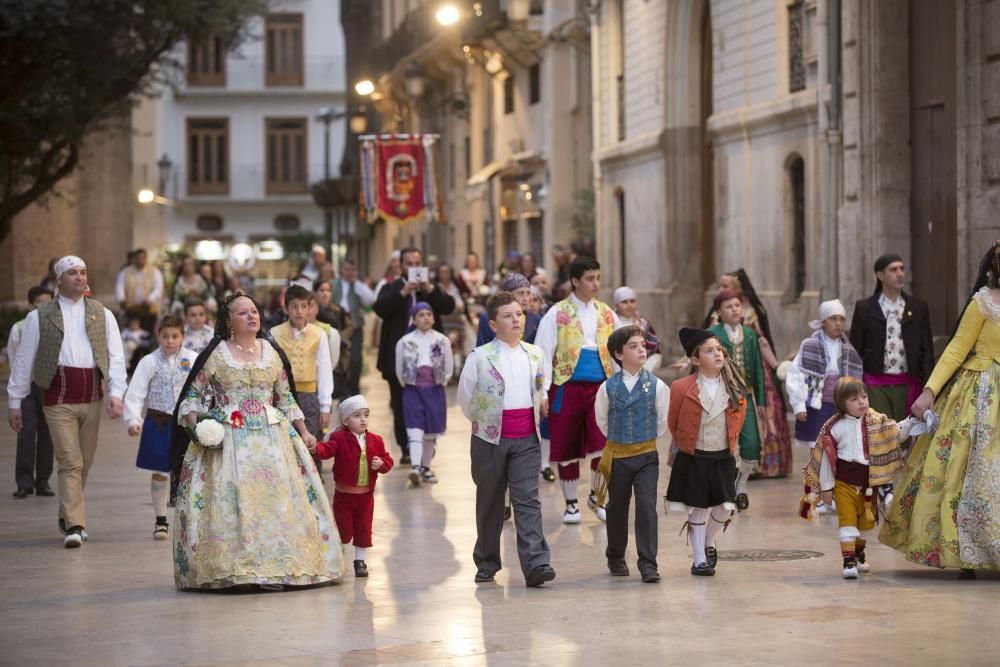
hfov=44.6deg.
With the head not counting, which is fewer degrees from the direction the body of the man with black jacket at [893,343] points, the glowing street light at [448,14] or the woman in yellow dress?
the woman in yellow dress

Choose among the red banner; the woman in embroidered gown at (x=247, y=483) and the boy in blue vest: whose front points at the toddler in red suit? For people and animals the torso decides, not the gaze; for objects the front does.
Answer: the red banner

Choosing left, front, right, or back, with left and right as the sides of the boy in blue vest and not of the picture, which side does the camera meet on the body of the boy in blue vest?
front

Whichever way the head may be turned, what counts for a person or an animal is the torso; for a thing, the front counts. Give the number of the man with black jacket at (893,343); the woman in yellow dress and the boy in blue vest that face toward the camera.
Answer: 3

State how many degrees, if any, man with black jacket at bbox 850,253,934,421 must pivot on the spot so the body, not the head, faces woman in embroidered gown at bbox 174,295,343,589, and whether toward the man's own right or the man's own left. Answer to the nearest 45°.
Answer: approximately 45° to the man's own right

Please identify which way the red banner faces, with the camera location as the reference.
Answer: facing the viewer

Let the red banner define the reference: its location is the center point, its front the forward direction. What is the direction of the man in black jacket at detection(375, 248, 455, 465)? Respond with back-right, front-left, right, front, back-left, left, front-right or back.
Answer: front

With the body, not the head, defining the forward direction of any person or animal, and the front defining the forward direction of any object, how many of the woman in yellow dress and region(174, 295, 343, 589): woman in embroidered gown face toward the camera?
2

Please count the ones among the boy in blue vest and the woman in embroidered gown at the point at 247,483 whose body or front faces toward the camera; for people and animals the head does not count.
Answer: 2

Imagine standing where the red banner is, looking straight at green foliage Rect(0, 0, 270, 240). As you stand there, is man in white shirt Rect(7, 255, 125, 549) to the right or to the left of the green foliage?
left

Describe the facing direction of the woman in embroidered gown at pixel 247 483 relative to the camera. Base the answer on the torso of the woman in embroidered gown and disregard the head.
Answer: toward the camera
